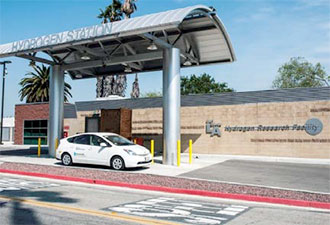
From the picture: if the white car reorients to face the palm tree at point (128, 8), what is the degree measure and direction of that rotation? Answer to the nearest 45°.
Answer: approximately 135° to its left

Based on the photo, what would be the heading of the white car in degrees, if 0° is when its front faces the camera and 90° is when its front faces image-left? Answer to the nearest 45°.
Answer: approximately 315°

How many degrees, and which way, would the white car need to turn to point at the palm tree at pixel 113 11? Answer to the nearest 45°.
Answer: approximately 135° to its left

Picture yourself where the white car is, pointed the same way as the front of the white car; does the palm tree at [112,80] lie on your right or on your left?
on your left
